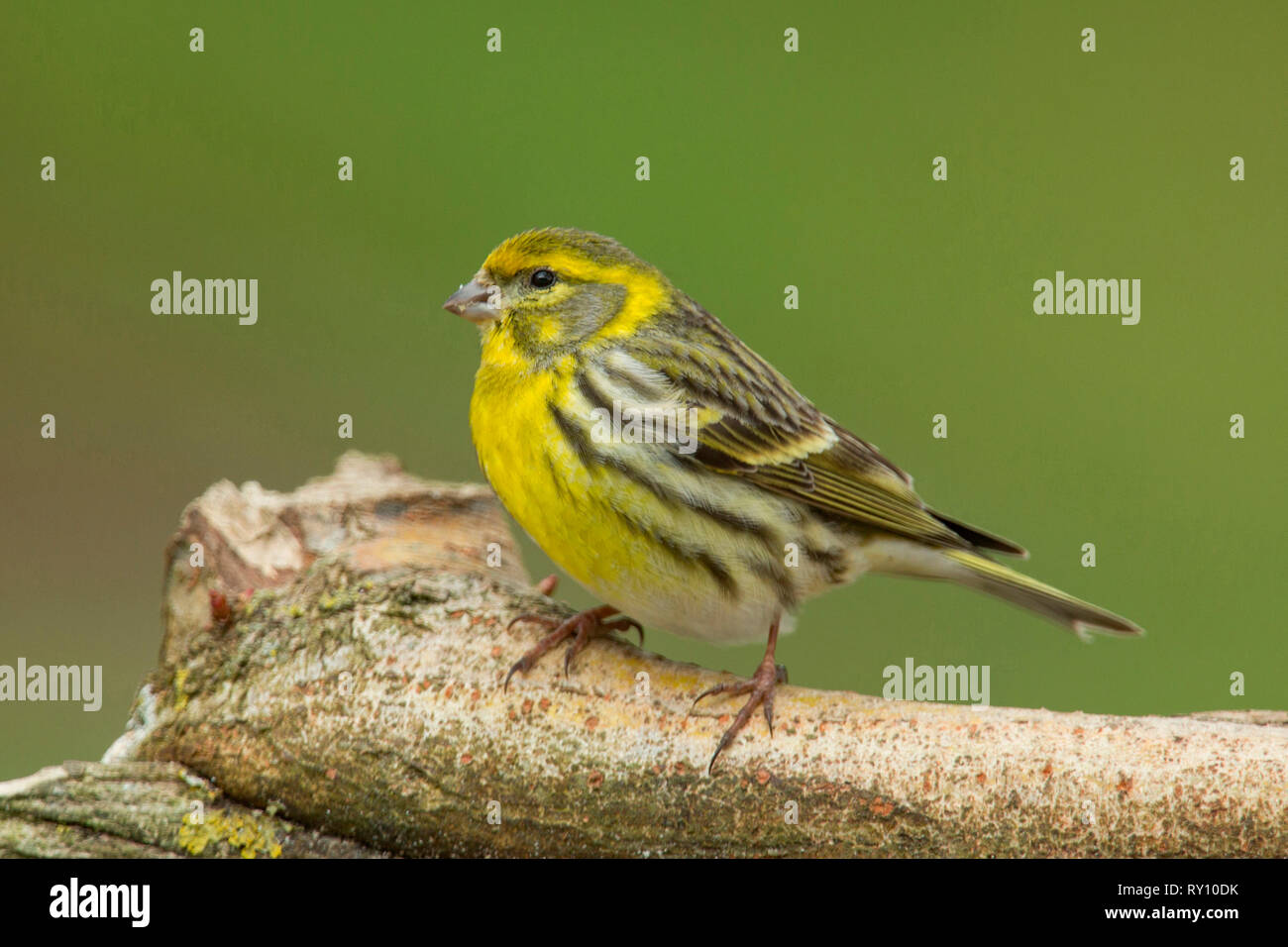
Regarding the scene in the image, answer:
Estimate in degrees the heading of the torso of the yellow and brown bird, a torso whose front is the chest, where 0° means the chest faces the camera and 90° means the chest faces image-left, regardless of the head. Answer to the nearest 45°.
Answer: approximately 90°
